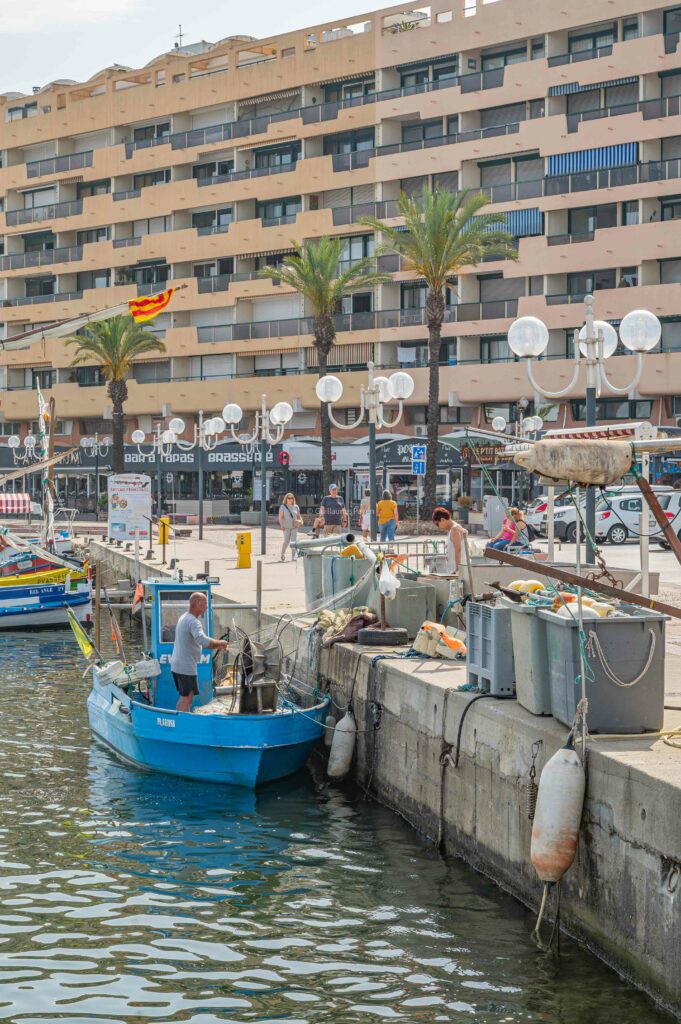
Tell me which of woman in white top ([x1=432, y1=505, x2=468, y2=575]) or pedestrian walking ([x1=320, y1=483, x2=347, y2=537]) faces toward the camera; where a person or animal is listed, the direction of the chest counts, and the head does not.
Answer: the pedestrian walking

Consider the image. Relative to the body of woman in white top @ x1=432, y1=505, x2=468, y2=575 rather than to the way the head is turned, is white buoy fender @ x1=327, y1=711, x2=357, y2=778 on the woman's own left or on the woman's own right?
on the woman's own left

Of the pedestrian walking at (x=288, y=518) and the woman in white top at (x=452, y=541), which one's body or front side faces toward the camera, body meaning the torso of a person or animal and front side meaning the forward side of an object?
the pedestrian walking

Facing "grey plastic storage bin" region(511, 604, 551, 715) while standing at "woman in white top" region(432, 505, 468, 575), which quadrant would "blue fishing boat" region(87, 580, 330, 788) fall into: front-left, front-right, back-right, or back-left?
front-right

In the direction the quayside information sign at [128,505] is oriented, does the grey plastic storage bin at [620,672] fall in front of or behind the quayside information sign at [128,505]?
in front

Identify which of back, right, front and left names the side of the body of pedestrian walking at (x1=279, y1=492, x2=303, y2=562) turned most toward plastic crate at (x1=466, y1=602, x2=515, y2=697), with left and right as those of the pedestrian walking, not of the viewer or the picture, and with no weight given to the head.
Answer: front

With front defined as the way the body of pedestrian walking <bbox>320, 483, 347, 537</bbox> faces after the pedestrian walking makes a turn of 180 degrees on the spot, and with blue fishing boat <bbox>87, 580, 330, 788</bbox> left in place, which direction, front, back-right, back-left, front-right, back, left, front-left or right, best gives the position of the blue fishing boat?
back

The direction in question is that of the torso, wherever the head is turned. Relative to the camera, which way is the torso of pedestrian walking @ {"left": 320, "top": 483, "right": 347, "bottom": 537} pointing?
toward the camera

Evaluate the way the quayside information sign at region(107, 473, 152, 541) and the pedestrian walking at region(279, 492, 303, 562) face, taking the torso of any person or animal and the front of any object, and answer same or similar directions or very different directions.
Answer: same or similar directions

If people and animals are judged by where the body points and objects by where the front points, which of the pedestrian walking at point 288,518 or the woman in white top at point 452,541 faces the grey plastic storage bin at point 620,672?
the pedestrian walking

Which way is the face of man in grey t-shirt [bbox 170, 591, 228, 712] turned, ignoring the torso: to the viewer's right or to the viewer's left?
to the viewer's right

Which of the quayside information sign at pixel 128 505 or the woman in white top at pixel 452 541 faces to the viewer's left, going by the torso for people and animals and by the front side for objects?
the woman in white top

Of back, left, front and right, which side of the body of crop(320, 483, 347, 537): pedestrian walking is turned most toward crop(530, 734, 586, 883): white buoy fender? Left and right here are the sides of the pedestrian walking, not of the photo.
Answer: front

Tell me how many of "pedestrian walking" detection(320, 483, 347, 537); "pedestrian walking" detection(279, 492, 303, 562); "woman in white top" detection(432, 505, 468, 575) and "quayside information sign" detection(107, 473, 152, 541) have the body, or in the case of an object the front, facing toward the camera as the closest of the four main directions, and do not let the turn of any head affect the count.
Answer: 3

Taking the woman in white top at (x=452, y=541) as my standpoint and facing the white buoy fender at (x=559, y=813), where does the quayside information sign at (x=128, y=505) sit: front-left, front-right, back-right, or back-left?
back-right

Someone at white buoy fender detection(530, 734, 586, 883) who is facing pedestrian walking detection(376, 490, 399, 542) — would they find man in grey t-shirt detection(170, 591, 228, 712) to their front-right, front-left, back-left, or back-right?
front-left

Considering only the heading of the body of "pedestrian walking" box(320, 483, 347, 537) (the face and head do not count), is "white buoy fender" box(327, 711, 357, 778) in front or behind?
in front

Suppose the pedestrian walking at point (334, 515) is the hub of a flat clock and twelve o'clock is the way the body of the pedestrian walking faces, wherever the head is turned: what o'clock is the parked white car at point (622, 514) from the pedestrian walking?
The parked white car is roughly at 8 o'clock from the pedestrian walking.
